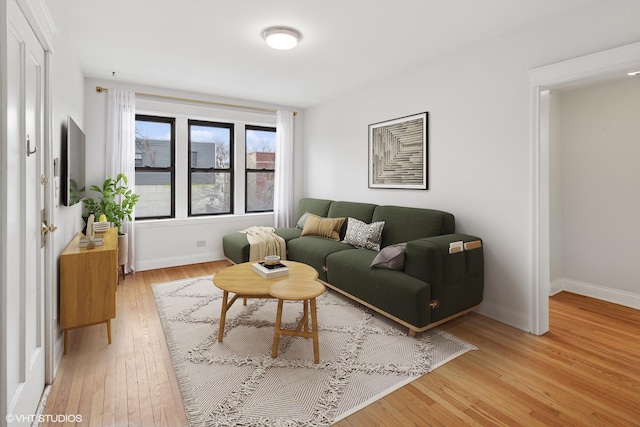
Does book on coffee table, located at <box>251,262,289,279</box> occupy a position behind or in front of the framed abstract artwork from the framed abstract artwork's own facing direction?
in front

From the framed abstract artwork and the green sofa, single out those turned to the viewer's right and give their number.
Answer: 0

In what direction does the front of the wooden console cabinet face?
to the viewer's right

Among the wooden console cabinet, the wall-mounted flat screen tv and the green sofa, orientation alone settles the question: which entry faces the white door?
the green sofa

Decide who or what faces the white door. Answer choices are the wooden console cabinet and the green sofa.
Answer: the green sofa

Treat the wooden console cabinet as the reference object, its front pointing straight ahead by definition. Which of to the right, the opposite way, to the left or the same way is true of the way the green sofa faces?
the opposite way

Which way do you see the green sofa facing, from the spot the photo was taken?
facing the viewer and to the left of the viewer

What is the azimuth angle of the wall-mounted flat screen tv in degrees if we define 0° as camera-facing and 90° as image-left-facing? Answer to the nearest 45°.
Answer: approximately 270°
